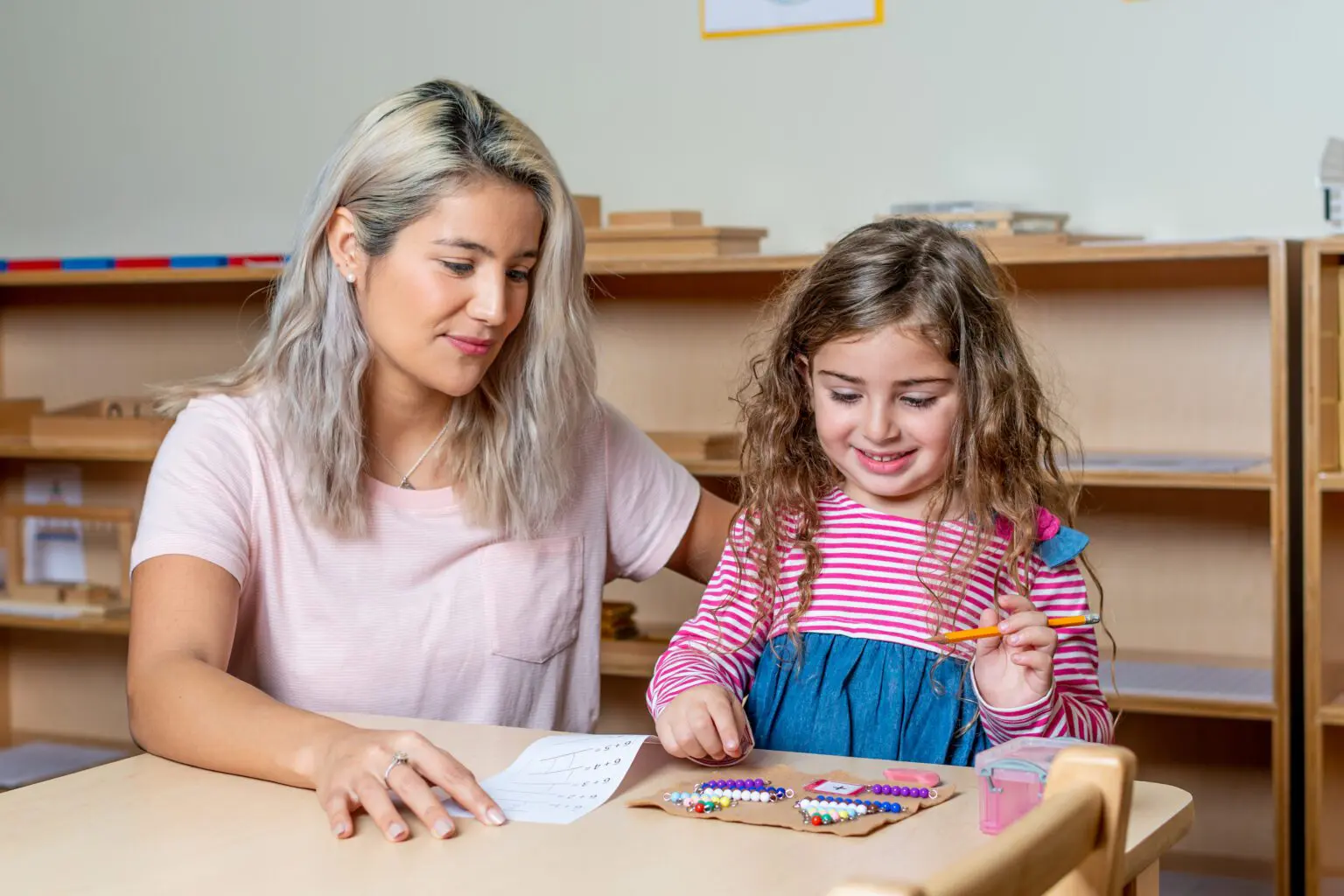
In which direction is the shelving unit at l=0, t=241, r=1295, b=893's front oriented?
toward the camera

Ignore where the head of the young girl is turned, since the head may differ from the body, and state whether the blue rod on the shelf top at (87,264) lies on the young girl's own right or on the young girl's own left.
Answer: on the young girl's own right

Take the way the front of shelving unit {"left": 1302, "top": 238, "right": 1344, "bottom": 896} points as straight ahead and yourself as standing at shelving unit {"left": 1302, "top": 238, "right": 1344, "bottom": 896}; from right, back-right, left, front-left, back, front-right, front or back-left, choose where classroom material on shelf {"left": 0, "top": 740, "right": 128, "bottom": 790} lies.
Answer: right

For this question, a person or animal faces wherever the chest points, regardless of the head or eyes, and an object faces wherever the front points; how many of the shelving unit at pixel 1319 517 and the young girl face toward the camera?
2

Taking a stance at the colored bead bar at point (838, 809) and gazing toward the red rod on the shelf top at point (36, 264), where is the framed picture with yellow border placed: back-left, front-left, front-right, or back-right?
front-right

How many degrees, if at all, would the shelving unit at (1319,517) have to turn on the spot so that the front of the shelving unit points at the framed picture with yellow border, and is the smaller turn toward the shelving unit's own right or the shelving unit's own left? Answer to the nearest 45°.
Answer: approximately 90° to the shelving unit's own right

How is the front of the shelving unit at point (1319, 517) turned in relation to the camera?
facing the viewer

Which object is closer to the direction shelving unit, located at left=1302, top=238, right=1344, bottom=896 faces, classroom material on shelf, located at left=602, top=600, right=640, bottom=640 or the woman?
the woman

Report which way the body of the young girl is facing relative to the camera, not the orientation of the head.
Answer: toward the camera

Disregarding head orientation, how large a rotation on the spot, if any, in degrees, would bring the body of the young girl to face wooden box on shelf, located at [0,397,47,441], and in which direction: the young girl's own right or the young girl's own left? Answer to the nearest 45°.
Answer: approximately 135° to the young girl's own right

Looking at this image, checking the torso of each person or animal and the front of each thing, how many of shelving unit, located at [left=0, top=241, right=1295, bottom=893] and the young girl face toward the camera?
2

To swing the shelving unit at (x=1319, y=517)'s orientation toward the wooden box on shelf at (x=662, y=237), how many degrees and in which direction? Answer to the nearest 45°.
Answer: approximately 90° to its right

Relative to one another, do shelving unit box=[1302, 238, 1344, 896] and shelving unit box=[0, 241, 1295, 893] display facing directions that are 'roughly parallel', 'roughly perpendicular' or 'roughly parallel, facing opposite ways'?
roughly parallel

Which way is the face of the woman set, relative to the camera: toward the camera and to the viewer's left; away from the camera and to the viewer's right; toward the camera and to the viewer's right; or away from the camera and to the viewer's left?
toward the camera and to the viewer's right

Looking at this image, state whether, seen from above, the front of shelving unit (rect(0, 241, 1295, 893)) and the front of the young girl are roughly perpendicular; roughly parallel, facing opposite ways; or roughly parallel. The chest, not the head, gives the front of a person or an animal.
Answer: roughly parallel

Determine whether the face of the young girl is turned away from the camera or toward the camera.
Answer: toward the camera
